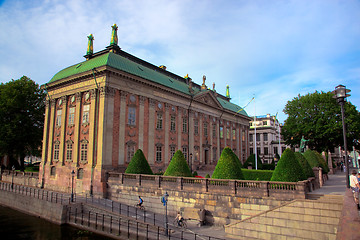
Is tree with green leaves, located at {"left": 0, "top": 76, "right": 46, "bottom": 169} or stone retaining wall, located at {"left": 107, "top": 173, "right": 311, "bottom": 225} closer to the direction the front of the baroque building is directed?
the stone retaining wall

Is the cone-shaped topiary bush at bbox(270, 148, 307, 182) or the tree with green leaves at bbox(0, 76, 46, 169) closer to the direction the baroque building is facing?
the cone-shaped topiary bush

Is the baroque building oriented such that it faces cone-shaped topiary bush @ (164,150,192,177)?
yes

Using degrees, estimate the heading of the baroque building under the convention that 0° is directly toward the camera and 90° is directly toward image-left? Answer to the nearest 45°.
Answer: approximately 315°

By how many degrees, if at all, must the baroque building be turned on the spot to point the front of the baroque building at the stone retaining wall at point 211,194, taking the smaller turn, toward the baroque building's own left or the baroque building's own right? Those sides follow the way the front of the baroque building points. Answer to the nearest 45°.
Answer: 0° — it already faces it

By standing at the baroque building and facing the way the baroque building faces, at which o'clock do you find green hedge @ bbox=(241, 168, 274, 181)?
The green hedge is roughly at 11 o'clock from the baroque building.

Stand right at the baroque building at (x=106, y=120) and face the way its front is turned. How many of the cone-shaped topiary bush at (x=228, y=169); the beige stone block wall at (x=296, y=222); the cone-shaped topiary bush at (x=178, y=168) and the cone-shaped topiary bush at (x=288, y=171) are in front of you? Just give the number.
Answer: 4

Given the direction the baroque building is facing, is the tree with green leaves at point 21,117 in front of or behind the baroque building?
behind

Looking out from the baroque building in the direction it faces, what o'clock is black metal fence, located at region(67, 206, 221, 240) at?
The black metal fence is roughly at 1 o'clock from the baroque building.
